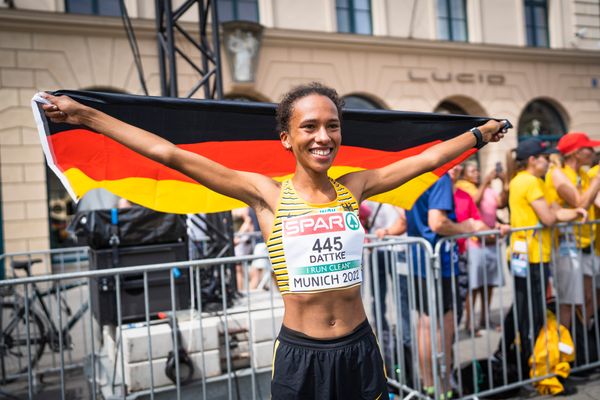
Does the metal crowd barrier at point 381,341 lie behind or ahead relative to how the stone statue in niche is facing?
ahead

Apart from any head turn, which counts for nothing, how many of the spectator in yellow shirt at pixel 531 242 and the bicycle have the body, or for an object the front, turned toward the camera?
0

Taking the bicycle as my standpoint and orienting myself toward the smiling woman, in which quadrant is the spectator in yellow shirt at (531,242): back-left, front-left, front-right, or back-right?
front-left

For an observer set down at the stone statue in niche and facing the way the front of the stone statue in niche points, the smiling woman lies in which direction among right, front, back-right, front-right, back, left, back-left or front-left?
front

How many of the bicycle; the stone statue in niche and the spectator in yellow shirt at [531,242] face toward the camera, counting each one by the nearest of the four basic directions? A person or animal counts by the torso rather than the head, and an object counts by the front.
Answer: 1

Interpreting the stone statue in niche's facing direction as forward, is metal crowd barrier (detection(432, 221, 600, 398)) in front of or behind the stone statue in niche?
in front

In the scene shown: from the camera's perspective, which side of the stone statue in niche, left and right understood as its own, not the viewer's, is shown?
front

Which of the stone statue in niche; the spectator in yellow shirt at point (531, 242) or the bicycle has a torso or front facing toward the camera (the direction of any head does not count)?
the stone statue in niche
